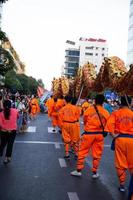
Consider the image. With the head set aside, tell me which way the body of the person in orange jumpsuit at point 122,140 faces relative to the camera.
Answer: away from the camera

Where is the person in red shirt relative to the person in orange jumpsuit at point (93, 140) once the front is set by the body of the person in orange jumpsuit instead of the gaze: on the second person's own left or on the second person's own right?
on the second person's own left

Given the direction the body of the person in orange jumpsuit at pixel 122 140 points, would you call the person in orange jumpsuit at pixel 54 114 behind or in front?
in front

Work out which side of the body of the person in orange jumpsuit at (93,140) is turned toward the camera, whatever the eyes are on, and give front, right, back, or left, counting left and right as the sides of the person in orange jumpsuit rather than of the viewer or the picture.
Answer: back

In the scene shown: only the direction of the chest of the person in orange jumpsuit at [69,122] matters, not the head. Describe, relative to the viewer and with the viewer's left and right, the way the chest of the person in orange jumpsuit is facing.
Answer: facing away from the viewer

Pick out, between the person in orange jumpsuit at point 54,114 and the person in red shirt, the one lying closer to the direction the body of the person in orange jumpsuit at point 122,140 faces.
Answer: the person in orange jumpsuit
